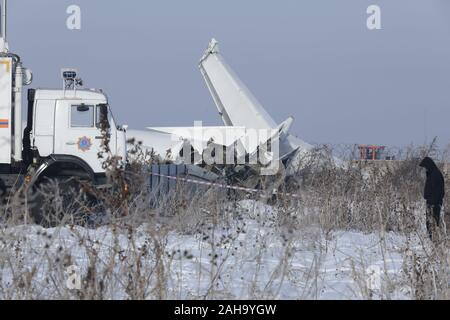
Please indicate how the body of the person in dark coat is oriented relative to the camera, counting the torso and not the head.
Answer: to the viewer's left

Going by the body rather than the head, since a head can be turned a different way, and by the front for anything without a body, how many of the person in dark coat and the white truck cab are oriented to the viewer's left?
1

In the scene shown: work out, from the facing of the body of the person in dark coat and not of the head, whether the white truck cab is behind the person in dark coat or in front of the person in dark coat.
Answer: in front

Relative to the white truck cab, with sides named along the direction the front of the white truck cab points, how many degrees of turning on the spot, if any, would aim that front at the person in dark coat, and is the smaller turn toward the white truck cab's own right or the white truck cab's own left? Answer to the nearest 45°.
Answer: approximately 45° to the white truck cab's own right

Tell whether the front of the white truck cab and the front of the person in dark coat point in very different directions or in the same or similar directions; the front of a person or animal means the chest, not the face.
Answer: very different directions

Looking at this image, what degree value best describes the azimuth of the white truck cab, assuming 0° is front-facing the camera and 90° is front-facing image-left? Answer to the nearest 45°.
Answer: approximately 270°

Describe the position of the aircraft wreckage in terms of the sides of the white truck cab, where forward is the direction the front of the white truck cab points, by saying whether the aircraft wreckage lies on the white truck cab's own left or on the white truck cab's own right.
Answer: on the white truck cab's own left

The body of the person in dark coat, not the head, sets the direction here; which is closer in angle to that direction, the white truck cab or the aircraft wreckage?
the white truck cab

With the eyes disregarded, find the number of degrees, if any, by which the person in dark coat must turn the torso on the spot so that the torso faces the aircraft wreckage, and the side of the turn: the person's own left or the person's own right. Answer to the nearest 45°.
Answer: approximately 45° to the person's own right
